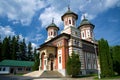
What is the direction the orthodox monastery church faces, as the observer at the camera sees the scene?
facing the viewer and to the left of the viewer

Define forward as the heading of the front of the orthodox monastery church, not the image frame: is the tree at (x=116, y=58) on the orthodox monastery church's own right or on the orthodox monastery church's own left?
on the orthodox monastery church's own left

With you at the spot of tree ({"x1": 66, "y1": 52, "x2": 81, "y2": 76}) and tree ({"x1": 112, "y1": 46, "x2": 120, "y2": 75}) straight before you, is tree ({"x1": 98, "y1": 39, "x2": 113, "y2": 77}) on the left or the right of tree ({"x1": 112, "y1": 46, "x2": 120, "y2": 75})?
right

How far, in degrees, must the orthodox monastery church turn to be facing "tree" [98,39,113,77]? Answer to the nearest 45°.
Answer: approximately 90° to its left

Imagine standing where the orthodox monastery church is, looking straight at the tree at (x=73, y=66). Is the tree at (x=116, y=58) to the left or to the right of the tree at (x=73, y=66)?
left

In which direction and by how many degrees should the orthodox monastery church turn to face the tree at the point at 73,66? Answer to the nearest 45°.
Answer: approximately 45° to its left
